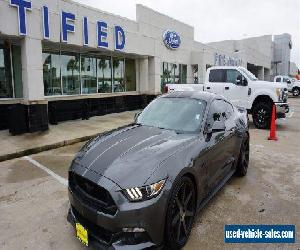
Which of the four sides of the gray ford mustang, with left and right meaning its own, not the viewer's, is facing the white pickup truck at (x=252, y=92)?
back

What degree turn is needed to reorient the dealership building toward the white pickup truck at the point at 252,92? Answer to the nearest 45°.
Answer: approximately 45° to its left

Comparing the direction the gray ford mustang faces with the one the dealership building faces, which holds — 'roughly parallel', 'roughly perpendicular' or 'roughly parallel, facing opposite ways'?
roughly perpendicular

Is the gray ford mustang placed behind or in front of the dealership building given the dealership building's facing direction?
in front

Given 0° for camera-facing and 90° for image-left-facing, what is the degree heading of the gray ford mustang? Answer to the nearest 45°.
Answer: approximately 45°

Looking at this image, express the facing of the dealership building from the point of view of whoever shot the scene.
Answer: facing the viewer and to the right of the viewer

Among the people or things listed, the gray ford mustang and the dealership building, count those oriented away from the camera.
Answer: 0

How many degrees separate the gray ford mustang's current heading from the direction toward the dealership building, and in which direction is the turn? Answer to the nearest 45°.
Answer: approximately 135° to its right
